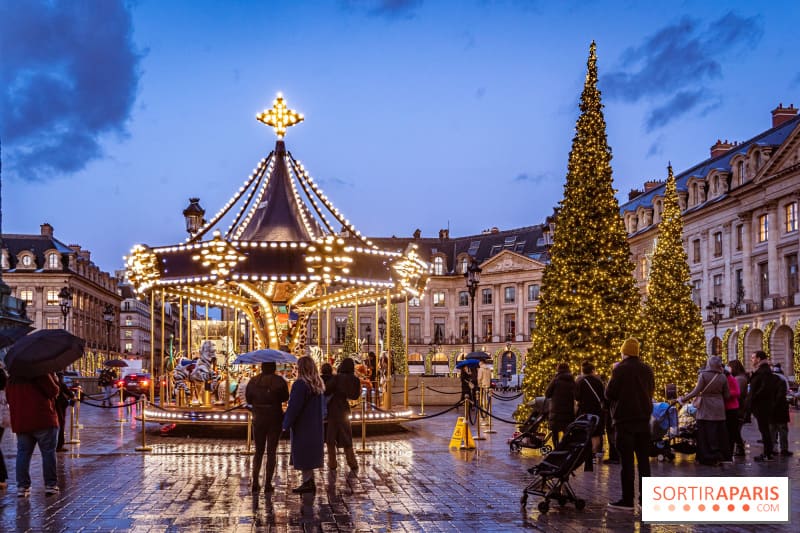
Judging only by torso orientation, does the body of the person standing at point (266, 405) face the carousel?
yes

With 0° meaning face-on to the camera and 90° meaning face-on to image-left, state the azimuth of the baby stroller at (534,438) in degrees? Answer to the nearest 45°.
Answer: approximately 90°

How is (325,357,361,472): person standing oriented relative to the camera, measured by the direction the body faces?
away from the camera

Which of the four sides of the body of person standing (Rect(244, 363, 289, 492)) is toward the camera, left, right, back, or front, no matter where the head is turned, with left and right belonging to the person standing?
back

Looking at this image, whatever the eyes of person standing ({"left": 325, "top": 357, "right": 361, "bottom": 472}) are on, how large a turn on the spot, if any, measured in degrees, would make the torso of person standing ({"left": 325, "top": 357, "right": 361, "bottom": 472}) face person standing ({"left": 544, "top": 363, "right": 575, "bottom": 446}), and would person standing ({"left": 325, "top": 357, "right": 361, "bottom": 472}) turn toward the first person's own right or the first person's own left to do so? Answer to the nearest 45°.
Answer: approximately 90° to the first person's own right

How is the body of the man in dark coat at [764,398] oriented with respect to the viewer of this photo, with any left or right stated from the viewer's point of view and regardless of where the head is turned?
facing to the left of the viewer

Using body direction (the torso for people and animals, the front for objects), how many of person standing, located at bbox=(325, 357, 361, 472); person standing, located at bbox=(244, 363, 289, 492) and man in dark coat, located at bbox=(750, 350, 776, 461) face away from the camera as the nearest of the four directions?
2

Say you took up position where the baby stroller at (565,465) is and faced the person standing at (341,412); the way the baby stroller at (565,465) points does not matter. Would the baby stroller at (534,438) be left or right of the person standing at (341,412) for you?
right

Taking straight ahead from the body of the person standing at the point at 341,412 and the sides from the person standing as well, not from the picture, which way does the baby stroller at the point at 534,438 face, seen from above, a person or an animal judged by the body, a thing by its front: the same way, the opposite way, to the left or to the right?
to the left
